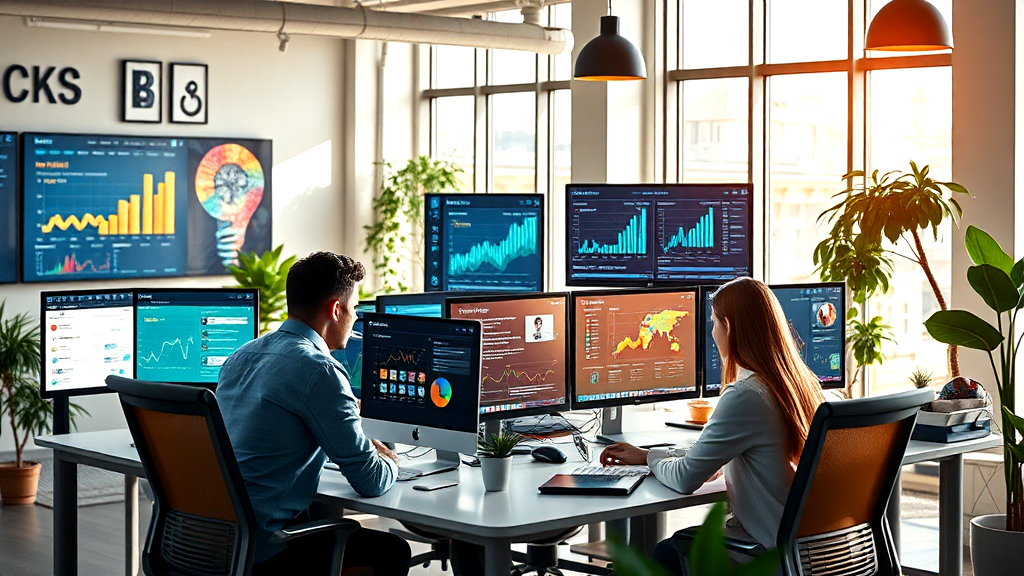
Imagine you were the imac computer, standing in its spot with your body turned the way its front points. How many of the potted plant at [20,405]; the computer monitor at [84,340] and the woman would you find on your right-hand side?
2

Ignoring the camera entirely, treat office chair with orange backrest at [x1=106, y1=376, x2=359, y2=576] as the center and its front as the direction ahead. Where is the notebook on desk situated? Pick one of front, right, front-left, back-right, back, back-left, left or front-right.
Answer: front-right

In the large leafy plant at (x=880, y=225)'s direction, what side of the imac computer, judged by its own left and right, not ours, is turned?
back

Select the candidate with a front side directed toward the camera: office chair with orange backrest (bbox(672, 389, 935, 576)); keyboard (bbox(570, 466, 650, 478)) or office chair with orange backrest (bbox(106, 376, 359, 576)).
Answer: the keyboard

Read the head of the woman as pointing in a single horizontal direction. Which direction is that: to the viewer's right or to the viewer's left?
to the viewer's left

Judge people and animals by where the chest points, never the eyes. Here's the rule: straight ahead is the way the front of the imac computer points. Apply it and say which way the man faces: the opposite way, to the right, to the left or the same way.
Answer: the opposite way

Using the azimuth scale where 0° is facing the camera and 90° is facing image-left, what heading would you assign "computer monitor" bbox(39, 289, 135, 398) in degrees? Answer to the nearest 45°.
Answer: approximately 315°

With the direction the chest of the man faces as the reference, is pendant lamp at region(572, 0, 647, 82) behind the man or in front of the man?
in front

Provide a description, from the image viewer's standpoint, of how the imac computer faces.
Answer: facing the viewer and to the left of the viewer

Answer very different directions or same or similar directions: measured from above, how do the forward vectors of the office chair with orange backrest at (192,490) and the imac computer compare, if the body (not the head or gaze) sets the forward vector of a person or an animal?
very different directions

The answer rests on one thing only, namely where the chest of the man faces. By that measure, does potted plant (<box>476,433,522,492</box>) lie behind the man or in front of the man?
in front

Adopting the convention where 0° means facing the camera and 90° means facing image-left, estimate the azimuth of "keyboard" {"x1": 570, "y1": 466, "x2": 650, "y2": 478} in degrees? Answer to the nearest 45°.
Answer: approximately 0°

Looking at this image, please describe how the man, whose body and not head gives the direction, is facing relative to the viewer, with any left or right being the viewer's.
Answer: facing away from the viewer and to the right of the viewer

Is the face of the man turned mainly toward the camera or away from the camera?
away from the camera
